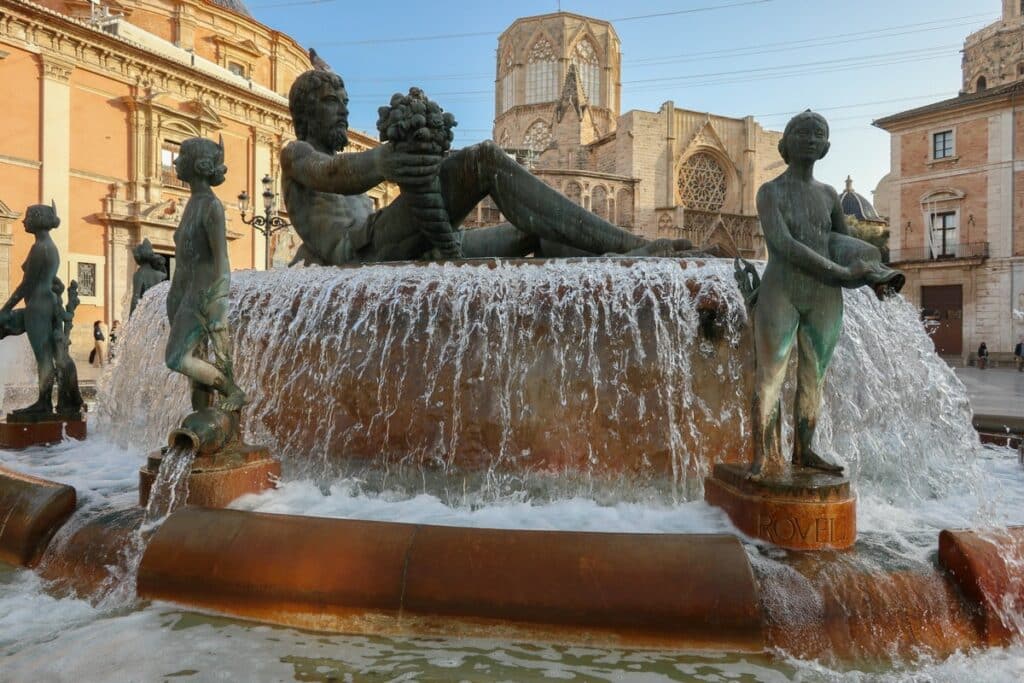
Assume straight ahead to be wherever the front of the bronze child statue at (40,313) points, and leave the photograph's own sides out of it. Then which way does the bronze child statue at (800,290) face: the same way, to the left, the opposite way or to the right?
to the left

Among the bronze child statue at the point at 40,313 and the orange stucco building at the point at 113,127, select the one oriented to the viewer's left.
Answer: the bronze child statue

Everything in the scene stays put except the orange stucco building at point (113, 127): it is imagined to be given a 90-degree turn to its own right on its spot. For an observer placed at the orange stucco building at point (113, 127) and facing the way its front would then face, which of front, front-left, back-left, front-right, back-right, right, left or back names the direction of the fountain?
front-left

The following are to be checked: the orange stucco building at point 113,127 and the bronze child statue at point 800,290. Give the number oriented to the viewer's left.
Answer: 0

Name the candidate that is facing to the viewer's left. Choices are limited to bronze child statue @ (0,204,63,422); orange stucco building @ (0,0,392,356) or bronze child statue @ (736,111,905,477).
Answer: bronze child statue @ (0,204,63,422)

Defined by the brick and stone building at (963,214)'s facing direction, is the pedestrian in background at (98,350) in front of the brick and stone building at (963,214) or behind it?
in front

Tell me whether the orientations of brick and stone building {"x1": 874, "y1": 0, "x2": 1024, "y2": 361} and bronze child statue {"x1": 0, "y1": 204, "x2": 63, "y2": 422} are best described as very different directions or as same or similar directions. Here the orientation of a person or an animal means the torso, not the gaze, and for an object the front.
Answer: same or similar directions

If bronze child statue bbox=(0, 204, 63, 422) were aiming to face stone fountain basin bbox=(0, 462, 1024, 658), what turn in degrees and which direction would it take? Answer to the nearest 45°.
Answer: approximately 90° to its left

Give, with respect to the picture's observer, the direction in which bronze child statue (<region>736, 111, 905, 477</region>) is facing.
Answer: facing the viewer and to the right of the viewer

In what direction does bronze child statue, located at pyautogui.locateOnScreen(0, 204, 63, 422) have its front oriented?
to the viewer's left

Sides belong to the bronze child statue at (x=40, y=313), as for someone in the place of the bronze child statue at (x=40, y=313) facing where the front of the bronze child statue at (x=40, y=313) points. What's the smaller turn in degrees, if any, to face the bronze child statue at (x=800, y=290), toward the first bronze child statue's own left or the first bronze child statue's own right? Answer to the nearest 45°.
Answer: approximately 135° to the first bronze child statue's own left

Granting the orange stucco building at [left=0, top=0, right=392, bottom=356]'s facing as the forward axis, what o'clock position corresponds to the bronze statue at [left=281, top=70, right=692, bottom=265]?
The bronze statue is roughly at 1 o'clock from the orange stucco building.

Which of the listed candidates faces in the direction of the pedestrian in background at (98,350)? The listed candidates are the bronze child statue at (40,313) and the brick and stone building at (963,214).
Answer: the brick and stone building

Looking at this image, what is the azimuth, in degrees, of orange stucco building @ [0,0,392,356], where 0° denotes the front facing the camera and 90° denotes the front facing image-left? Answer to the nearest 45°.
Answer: approximately 315°
